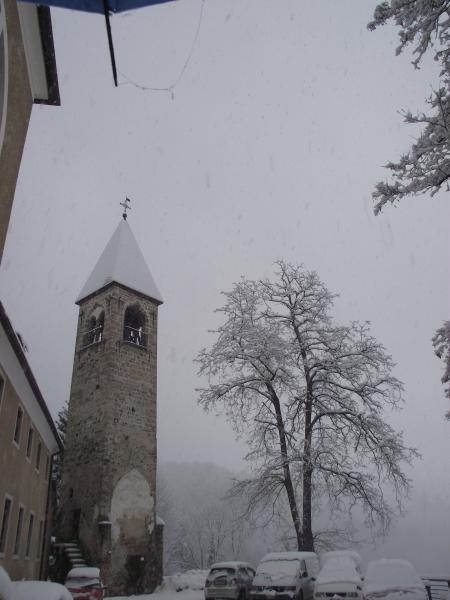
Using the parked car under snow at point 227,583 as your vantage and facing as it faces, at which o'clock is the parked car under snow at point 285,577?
the parked car under snow at point 285,577 is roughly at 3 o'clock from the parked car under snow at point 227,583.

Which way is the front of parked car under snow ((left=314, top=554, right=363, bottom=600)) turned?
toward the camera

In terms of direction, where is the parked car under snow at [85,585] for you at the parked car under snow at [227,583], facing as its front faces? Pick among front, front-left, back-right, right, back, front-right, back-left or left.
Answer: left

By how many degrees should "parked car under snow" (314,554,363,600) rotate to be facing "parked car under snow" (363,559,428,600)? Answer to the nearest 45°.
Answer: approximately 45° to its left

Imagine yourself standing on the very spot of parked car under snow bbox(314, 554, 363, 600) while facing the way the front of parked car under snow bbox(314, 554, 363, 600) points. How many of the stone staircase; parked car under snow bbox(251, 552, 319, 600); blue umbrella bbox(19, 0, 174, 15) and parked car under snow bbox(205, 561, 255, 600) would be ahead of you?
1

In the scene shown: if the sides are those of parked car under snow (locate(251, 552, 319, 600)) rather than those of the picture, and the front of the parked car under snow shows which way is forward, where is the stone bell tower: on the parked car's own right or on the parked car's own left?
on the parked car's own right

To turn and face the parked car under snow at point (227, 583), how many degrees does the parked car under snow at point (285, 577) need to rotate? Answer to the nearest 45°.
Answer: approximately 90° to its right

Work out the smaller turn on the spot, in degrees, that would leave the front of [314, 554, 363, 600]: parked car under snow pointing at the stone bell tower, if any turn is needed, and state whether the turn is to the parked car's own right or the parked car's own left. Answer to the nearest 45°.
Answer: approximately 135° to the parked car's own right

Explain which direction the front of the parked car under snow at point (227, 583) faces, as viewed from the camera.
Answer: facing away from the viewer

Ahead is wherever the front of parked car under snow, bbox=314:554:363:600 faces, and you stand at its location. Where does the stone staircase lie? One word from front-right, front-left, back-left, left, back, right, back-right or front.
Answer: back-right
